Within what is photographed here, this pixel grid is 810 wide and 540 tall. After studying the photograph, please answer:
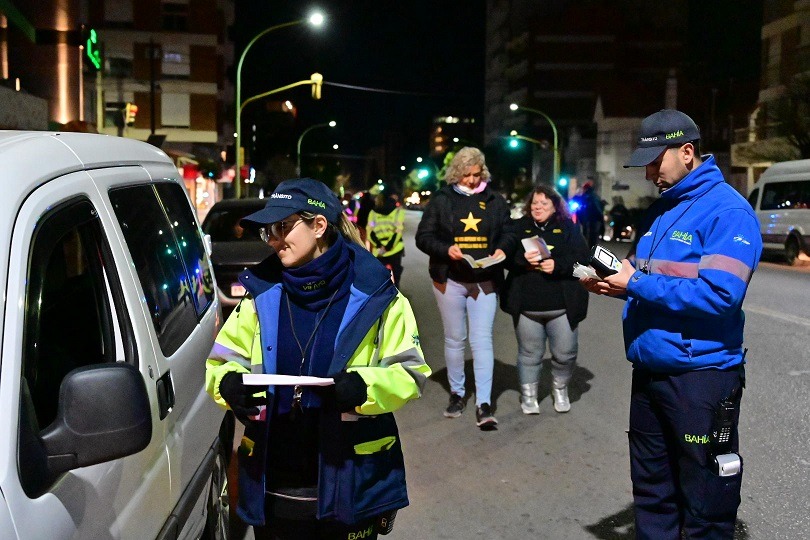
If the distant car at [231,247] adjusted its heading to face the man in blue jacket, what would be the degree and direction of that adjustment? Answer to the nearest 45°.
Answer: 0° — it already faces them

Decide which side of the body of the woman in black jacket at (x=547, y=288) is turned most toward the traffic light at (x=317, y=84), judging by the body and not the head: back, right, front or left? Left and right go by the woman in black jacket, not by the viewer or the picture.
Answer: back

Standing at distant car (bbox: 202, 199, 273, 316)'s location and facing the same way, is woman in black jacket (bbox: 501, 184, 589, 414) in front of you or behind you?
in front

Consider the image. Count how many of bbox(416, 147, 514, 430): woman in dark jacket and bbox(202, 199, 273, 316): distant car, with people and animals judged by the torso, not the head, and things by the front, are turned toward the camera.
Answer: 2

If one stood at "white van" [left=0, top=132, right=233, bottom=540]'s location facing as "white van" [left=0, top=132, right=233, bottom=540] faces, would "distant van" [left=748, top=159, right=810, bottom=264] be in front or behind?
behind

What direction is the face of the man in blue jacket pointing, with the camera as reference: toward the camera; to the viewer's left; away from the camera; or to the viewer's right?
to the viewer's left

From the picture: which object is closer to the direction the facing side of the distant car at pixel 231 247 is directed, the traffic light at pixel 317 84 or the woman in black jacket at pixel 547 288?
the woman in black jacket

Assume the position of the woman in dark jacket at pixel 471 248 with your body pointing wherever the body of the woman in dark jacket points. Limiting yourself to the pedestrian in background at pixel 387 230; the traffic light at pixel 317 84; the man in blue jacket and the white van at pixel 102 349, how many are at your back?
2

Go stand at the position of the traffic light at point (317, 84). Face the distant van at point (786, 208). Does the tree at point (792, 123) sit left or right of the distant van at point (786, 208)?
left

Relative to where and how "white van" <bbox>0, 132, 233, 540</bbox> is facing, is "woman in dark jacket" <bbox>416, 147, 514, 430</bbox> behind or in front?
behind

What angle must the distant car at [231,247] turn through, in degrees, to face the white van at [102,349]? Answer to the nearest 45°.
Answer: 0° — it already faces it
